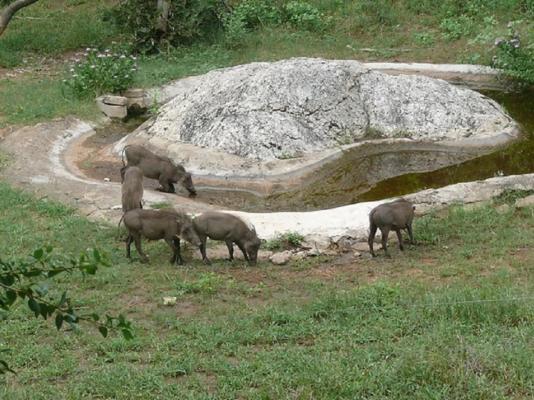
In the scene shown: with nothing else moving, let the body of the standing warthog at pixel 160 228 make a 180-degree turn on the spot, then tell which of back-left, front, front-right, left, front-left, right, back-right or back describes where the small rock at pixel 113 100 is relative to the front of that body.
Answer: right

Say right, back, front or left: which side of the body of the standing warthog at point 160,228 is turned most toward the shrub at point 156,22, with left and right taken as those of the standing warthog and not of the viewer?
left

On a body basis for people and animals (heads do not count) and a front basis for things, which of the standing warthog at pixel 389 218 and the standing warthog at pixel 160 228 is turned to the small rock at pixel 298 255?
the standing warthog at pixel 160 228

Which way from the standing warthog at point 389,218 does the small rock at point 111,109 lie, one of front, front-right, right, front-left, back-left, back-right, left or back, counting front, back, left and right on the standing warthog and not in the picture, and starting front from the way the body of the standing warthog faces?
left

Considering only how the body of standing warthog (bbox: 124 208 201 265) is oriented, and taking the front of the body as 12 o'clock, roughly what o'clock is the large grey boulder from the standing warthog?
The large grey boulder is roughly at 10 o'clock from the standing warthog.

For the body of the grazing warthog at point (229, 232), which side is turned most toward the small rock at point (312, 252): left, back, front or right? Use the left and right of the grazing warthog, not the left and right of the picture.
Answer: front

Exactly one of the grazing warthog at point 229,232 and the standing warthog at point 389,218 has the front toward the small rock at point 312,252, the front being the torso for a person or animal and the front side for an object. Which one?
the grazing warthog at point 229,232

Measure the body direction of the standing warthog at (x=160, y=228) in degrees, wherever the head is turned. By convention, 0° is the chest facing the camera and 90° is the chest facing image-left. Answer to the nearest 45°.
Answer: approximately 270°

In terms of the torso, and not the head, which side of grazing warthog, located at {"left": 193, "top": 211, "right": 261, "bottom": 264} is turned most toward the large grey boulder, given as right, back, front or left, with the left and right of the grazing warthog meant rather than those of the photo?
left

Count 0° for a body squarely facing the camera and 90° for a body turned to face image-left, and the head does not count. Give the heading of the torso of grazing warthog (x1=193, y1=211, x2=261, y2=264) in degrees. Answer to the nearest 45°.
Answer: approximately 270°

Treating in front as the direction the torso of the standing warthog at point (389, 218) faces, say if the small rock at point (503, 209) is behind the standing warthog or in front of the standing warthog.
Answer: in front

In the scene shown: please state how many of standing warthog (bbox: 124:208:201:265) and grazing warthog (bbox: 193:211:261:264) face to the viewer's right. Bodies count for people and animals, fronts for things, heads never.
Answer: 2
